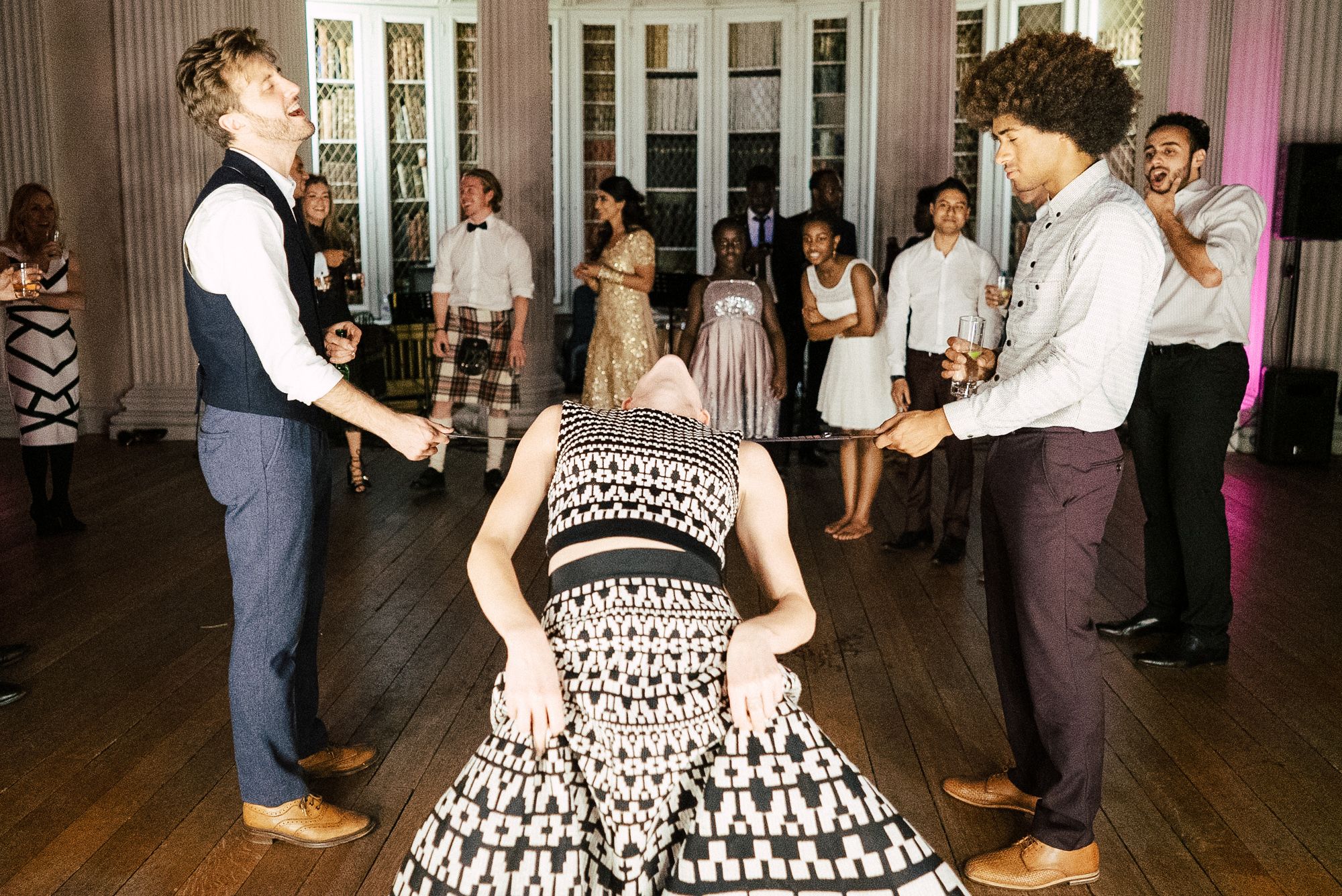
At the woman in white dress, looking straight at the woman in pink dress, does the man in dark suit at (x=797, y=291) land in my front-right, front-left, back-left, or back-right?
front-right

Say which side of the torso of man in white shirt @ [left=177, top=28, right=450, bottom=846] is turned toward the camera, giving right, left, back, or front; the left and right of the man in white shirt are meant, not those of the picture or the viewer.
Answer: right

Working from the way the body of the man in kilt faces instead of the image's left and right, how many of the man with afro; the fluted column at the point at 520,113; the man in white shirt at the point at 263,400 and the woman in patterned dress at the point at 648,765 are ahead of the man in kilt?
3

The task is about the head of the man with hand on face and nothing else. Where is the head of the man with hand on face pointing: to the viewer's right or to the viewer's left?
to the viewer's left

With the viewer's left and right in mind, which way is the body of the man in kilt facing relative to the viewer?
facing the viewer

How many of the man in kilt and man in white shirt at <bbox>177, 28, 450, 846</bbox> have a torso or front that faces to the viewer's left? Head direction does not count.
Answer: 0

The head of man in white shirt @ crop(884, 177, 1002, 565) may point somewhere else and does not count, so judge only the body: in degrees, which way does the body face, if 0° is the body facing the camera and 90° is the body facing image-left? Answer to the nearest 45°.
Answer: approximately 0°

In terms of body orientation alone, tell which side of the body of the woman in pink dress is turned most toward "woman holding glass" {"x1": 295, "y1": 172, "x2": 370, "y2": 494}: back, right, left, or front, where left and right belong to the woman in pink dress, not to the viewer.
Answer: right

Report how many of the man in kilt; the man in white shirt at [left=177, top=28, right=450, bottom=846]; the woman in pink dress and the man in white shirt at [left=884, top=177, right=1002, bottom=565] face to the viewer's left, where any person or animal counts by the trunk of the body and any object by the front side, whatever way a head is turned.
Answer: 0

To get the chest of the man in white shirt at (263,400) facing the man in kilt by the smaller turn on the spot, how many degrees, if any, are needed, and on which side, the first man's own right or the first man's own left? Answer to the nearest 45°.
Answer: approximately 90° to the first man's own left

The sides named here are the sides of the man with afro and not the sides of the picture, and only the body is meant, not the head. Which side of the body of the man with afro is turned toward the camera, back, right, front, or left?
left

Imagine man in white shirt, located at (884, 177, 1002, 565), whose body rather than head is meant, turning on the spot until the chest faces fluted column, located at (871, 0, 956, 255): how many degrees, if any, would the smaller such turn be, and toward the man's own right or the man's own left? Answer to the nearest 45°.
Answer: approximately 180°

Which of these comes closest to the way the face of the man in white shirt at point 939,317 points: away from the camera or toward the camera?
toward the camera

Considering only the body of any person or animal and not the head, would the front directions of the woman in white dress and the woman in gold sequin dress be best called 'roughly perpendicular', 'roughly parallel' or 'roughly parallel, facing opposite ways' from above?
roughly parallel

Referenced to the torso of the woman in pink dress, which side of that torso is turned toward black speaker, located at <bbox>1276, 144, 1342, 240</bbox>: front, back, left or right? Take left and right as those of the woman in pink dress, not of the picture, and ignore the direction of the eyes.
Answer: left

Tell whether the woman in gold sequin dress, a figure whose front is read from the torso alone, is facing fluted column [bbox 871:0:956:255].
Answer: no

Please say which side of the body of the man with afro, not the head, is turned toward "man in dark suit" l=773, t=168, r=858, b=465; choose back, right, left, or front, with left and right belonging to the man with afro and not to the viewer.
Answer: right
